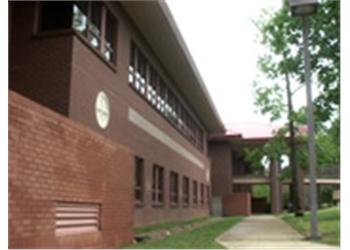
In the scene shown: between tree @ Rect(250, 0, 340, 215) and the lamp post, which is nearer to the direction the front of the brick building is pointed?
the lamp post

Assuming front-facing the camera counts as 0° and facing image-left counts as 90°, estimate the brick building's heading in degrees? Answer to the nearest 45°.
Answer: approximately 315°
